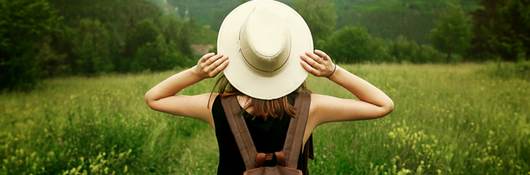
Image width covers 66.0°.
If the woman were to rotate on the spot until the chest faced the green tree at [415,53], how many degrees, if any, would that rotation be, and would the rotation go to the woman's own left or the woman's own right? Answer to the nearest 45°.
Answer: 0° — they already face it

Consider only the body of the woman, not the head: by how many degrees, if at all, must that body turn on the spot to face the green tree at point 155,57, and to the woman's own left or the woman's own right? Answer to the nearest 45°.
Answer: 0° — they already face it

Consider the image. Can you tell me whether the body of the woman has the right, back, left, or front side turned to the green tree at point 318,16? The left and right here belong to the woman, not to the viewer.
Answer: front

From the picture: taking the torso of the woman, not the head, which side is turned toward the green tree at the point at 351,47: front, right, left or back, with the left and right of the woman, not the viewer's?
front

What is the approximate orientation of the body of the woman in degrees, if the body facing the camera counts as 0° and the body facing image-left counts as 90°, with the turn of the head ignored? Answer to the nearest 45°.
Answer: approximately 180°

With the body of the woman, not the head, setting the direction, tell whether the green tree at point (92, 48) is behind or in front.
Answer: in front

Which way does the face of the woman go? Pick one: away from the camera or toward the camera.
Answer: away from the camera
